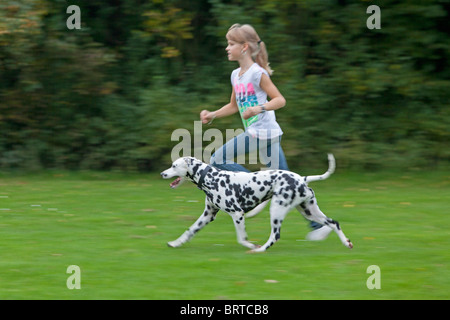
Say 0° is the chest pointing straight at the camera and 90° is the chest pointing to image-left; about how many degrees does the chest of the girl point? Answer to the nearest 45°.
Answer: approximately 90°

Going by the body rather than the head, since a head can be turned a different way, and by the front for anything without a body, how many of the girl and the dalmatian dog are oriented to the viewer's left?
2

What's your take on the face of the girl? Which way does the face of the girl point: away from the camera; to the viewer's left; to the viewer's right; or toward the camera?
to the viewer's left

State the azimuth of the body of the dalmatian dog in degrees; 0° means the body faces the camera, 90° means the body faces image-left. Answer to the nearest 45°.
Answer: approximately 90°
